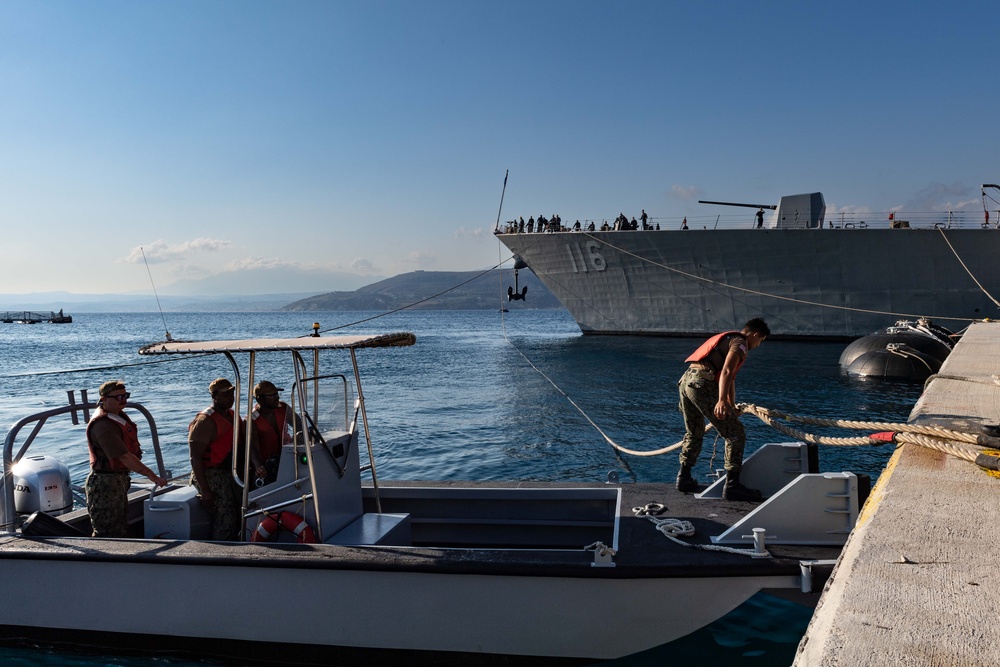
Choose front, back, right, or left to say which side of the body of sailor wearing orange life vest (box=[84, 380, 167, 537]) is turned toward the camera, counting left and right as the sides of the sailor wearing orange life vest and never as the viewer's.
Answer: right

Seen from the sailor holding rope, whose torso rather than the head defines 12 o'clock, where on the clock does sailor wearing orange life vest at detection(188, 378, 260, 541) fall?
The sailor wearing orange life vest is roughly at 5 o'clock from the sailor holding rope.

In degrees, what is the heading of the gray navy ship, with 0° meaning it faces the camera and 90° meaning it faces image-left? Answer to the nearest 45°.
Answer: approximately 90°

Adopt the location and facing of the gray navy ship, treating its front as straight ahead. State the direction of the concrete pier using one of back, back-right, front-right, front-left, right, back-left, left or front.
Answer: left

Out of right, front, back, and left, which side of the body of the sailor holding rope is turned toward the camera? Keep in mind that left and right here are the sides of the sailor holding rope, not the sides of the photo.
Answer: right

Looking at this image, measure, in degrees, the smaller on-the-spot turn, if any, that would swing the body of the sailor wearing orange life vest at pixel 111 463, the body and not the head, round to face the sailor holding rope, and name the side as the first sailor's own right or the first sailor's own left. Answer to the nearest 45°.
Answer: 0° — they already face them

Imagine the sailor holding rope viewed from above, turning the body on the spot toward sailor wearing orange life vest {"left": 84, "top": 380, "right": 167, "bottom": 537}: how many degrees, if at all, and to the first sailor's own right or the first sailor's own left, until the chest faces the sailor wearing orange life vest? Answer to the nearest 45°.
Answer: approximately 135° to the first sailor's own right

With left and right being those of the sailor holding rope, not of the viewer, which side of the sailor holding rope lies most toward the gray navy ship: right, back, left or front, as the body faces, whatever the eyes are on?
left

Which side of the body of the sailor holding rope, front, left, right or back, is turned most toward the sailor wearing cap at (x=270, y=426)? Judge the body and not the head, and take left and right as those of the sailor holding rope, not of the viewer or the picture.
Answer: back
